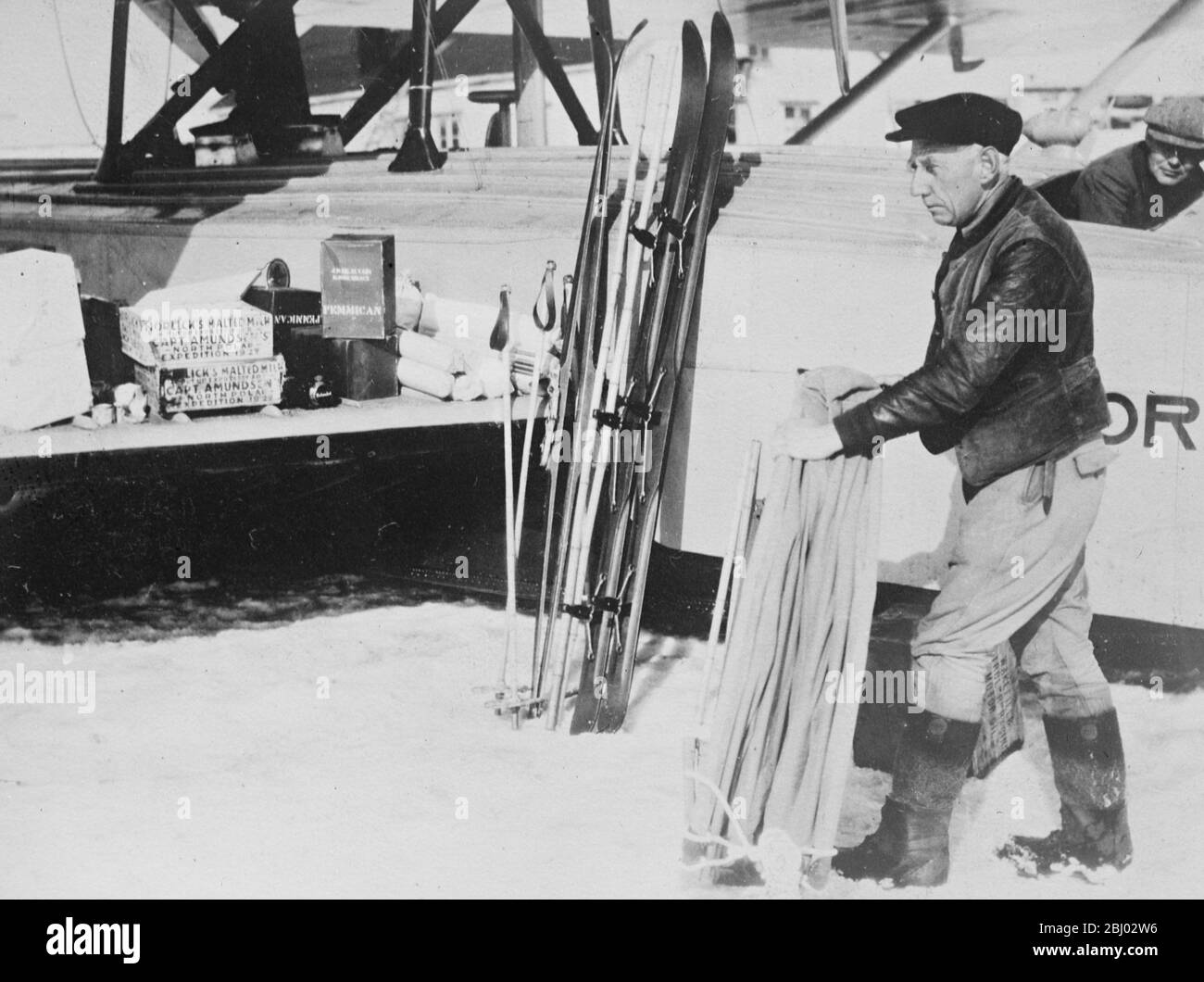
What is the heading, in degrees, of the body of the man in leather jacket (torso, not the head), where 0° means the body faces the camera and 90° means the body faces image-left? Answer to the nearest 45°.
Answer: approximately 90°

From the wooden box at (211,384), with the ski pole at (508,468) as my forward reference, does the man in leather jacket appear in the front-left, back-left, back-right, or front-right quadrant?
front-right

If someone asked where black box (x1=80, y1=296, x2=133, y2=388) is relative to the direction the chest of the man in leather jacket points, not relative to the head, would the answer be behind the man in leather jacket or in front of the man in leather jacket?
in front

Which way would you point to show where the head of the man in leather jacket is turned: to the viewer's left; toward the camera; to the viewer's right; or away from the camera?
to the viewer's left

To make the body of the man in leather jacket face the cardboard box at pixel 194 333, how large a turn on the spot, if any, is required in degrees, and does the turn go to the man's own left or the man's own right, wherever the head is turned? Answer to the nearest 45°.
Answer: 0° — they already face it

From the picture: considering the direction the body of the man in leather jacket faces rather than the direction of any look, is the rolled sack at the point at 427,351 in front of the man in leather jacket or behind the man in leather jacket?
in front

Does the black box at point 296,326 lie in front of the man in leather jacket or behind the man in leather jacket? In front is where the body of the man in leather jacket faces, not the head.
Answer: in front
